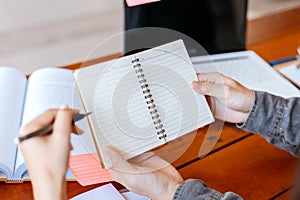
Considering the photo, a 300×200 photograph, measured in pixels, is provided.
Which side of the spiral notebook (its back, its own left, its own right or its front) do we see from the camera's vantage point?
front
